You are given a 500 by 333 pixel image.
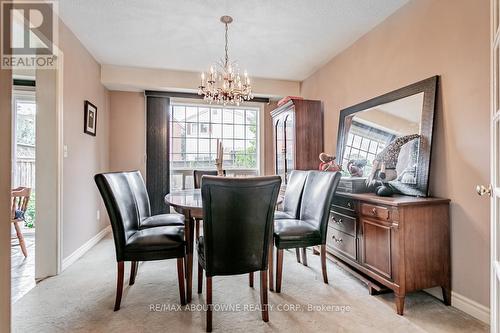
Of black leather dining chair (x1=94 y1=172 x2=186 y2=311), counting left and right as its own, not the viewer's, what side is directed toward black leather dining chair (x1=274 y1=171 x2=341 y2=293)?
front

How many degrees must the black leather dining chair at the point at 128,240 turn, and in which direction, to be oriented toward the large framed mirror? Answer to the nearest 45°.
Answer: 0° — it already faces it

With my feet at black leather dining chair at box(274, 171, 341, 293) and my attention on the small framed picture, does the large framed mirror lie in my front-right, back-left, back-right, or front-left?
back-right

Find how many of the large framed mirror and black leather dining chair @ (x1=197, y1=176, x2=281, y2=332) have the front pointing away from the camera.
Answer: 1

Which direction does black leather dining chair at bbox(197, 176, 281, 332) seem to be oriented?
away from the camera

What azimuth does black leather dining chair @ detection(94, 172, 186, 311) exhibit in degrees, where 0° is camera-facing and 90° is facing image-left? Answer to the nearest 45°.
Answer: approximately 270°

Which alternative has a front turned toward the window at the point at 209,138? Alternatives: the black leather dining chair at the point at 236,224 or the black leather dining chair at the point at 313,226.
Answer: the black leather dining chair at the point at 236,224

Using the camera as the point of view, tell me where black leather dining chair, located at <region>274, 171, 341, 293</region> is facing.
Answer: facing the viewer and to the left of the viewer

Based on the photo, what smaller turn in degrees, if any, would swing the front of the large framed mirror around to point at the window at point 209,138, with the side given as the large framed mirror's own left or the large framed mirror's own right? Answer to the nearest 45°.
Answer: approximately 45° to the large framed mirror's own right

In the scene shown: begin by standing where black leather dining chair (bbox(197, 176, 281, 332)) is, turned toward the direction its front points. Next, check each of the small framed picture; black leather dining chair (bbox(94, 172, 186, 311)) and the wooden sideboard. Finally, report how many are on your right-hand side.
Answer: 1

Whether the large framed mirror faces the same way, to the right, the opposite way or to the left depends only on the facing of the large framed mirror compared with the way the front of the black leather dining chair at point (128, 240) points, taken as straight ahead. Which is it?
the opposite way

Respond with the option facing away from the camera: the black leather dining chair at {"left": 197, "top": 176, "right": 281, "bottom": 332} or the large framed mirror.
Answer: the black leather dining chair

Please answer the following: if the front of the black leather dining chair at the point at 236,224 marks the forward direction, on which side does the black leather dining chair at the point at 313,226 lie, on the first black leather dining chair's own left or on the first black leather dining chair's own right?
on the first black leather dining chair's own right
